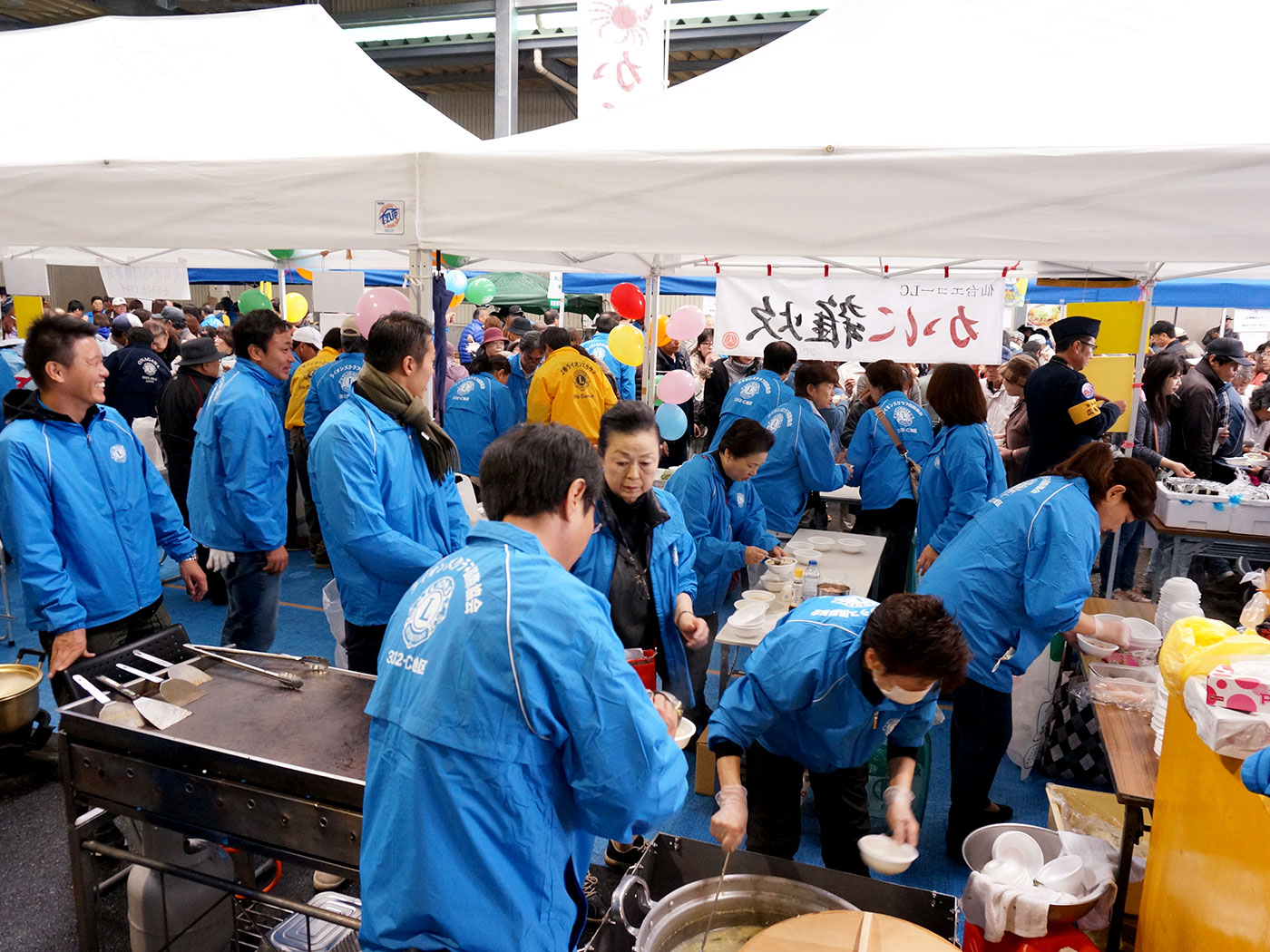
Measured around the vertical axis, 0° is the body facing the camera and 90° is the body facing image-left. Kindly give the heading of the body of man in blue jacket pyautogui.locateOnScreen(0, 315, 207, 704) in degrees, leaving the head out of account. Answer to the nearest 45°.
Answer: approximately 315°

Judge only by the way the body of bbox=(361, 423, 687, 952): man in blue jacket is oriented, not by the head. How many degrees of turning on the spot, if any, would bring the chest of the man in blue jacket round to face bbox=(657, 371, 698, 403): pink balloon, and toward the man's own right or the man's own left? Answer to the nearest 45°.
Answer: approximately 45° to the man's own left

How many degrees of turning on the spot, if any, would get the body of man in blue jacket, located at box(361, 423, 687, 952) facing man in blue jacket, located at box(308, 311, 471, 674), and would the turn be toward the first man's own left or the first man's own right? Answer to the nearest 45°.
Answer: approximately 45° to the first man's own left

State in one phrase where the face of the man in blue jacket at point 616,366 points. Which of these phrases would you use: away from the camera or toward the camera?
away from the camera
